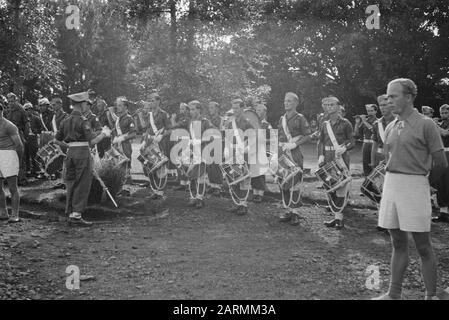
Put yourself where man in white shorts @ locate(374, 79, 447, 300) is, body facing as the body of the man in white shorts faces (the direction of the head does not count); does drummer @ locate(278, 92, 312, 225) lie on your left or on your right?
on your right

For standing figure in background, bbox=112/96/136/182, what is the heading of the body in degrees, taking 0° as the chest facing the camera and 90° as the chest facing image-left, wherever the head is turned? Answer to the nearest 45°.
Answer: approximately 45°

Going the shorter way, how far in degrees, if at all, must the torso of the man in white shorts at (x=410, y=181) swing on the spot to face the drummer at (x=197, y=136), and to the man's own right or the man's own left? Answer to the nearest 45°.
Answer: approximately 90° to the man's own right

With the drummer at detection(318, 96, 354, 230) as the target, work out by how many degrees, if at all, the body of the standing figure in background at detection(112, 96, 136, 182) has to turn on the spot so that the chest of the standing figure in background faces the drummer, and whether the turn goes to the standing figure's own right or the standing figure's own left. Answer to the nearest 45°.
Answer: approximately 90° to the standing figure's own left

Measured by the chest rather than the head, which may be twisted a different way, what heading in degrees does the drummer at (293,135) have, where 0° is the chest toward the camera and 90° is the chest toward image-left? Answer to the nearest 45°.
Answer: approximately 45°

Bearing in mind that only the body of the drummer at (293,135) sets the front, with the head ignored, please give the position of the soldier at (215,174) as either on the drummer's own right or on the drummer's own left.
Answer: on the drummer's own right

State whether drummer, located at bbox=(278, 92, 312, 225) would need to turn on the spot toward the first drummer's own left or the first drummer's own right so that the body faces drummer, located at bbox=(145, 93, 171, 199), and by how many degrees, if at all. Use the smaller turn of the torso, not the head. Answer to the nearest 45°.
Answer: approximately 90° to the first drummer's own right

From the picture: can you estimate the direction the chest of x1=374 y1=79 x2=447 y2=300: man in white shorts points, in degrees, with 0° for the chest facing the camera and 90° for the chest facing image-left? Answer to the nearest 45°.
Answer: approximately 45°

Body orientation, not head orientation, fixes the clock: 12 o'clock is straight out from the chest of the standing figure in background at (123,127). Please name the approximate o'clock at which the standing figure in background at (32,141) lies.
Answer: the standing figure in background at (32,141) is roughly at 3 o'clock from the standing figure in background at (123,127).
